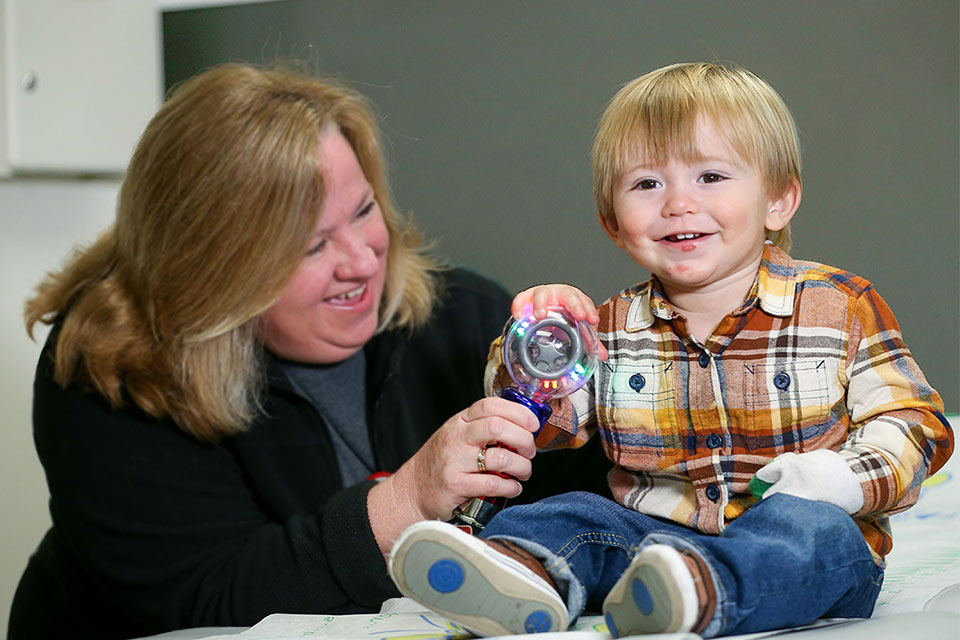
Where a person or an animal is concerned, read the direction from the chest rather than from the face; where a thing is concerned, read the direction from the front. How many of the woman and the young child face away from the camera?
0

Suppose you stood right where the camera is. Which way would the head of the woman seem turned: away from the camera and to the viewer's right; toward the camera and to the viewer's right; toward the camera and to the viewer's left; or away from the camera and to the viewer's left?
toward the camera and to the viewer's right

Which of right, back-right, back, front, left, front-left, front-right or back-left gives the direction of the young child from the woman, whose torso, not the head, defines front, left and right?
front

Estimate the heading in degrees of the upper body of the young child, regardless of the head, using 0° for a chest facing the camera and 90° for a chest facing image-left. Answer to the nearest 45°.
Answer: approximately 45°

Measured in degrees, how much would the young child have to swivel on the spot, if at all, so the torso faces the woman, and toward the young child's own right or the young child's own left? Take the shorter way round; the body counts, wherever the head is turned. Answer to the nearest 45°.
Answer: approximately 90° to the young child's own right

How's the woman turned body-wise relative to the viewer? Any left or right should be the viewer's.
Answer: facing the viewer and to the right of the viewer
